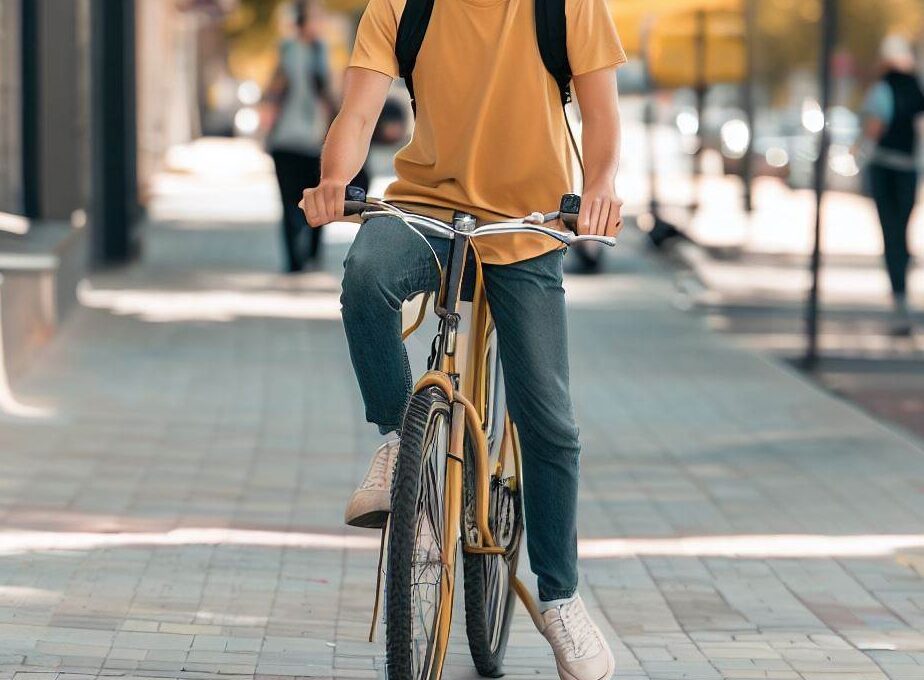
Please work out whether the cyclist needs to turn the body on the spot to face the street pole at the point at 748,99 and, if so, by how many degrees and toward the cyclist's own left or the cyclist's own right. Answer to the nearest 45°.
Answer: approximately 180°

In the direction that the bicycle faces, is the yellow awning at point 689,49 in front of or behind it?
behind

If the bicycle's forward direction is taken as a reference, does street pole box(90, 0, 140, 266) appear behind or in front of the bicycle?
behind

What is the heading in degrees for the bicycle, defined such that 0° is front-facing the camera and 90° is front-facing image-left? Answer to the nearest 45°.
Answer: approximately 0°

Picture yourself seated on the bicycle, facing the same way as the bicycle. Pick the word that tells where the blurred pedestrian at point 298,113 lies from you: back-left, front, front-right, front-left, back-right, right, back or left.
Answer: back

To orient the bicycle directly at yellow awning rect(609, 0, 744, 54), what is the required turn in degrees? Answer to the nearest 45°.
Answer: approximately 180°

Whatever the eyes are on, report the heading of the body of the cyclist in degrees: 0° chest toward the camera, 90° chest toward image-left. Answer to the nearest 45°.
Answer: approximately 0°

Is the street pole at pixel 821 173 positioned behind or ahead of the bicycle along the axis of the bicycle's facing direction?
behind

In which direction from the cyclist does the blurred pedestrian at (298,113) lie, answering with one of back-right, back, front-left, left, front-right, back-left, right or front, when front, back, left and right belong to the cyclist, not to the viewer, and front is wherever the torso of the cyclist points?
back

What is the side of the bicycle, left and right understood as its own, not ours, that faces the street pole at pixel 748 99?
back

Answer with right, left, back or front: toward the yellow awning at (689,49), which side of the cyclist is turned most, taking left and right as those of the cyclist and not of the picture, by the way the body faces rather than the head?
back

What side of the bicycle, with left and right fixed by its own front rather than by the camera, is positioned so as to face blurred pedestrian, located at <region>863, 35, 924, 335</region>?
back
